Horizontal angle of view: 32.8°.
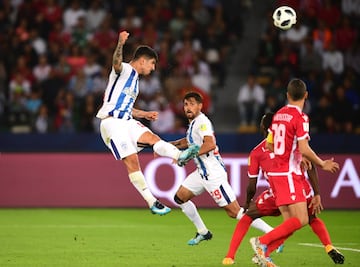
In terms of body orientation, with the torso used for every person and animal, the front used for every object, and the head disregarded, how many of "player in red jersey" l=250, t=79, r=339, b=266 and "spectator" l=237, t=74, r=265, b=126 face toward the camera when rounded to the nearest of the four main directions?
1

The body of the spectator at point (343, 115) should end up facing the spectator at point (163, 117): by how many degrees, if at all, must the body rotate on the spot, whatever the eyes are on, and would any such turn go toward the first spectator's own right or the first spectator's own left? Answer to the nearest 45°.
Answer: approximately 90° to the first spectator's own right

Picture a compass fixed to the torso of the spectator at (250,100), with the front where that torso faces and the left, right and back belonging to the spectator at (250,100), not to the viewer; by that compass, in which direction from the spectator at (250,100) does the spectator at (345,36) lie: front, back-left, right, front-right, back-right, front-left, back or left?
back-left

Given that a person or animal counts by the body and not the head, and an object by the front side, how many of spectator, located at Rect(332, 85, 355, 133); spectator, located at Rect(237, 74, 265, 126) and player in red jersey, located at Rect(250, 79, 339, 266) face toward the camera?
2

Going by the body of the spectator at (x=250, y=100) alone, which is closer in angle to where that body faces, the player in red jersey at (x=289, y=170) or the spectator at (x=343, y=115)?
the player in red jersey

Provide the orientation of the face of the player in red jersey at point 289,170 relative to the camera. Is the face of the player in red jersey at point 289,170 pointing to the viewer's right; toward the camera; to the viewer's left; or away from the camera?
away from the camera

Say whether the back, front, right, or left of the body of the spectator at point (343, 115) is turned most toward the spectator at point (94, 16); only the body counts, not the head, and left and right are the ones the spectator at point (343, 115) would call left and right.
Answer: right

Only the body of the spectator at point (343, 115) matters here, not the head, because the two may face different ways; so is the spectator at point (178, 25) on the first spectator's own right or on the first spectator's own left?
on the first spectator's own right

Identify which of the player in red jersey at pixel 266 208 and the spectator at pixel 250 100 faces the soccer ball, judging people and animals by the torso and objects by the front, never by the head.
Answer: the spectator

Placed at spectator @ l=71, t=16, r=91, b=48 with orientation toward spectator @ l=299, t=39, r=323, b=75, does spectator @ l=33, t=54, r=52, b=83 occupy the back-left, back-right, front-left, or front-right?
back-right
